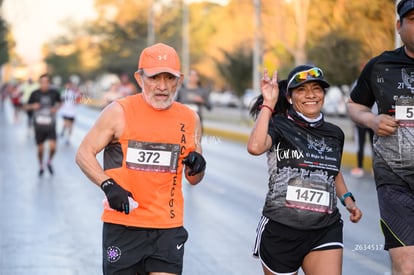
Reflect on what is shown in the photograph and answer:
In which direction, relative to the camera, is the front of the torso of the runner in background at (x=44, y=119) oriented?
toward the camera
